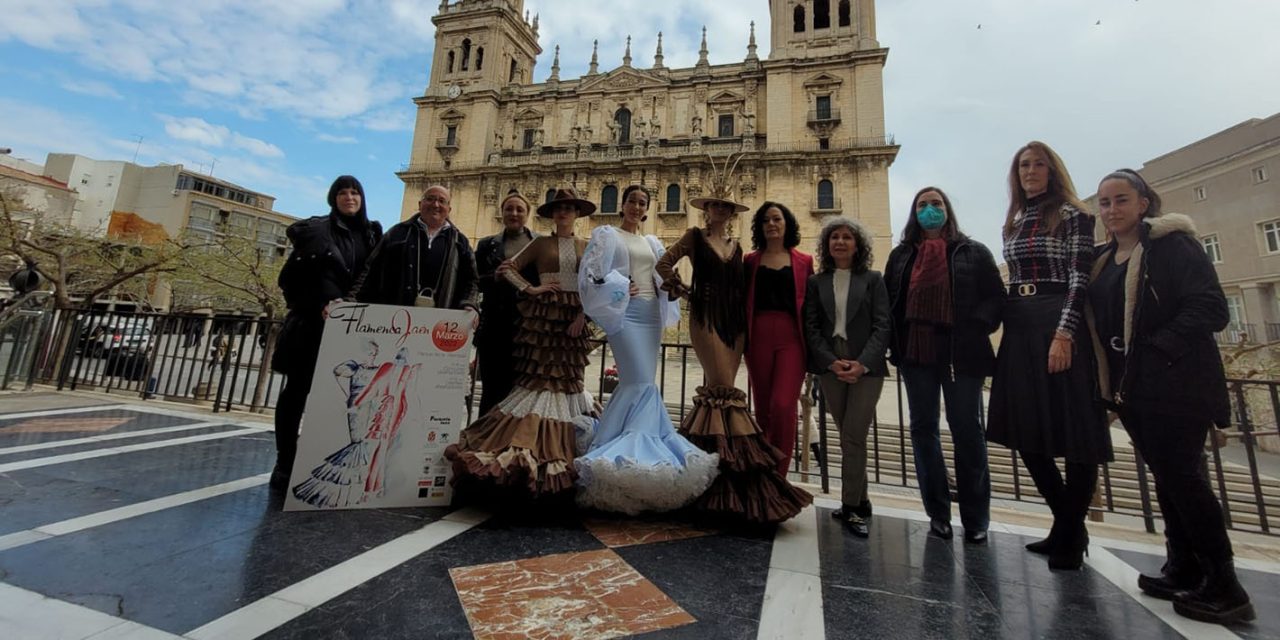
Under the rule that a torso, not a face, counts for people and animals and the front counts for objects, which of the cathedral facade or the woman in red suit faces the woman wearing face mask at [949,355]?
the cathedral facade

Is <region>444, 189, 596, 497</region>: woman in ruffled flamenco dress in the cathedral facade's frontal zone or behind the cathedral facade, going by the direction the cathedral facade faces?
frontal zone

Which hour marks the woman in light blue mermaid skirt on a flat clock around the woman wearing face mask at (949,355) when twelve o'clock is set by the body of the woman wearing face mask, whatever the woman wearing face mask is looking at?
The woman in light blue mermaid skirt is roughly at 2 o'clock from the woman wearing face mask.

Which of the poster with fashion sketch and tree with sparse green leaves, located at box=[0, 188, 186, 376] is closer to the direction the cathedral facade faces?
the poster with fashion sketch

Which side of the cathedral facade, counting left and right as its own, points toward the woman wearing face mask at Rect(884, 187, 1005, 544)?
front

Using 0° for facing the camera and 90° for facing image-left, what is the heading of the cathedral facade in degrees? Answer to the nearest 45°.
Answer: approximately 0°

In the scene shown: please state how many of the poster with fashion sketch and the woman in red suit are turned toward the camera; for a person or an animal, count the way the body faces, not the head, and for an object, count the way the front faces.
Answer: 2

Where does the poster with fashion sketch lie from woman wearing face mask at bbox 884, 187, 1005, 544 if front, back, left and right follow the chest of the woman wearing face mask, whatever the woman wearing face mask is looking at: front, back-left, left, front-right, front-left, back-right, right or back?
front-right

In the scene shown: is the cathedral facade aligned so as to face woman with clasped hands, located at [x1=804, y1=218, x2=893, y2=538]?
yes
